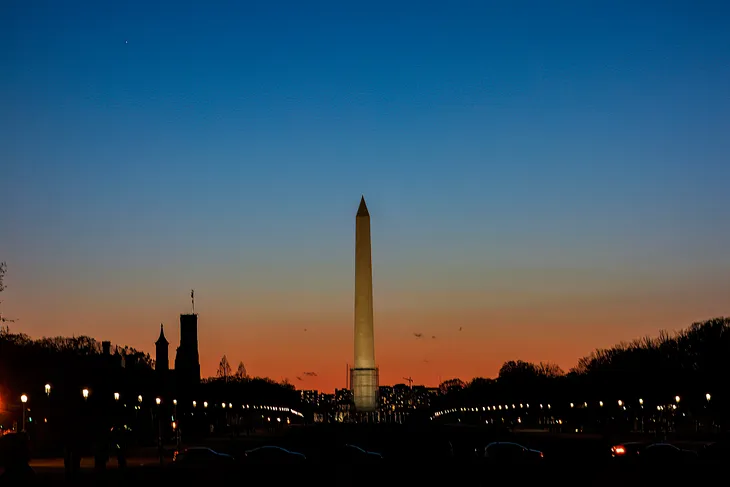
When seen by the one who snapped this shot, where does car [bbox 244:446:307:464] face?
facing to the right of the viewer

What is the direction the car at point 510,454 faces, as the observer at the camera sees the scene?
facing to the right of the viewer

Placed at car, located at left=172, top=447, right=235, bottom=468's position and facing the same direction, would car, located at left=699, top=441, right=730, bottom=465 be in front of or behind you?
in front

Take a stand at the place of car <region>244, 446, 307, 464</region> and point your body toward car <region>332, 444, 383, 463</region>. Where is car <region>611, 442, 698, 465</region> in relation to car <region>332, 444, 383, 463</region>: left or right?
right

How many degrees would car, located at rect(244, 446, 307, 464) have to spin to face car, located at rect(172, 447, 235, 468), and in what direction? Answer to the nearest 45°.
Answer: approximately 135° to its left

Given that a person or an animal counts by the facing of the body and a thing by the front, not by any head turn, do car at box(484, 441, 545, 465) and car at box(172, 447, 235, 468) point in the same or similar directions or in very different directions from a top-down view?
same or similar directions

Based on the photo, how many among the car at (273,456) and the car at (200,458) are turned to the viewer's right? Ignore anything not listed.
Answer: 2

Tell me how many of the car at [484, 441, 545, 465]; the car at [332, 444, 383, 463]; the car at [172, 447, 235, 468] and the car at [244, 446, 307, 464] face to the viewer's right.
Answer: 4

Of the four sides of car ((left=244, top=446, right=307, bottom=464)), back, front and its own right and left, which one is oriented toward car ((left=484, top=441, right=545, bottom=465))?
front

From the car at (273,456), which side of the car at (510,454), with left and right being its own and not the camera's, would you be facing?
back

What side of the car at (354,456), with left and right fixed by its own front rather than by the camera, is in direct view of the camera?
right

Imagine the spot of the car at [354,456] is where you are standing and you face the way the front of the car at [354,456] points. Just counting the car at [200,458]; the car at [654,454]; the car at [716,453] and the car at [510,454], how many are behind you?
1

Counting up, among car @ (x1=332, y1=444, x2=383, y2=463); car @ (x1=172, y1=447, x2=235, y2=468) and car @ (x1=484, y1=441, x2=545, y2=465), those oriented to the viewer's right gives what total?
3

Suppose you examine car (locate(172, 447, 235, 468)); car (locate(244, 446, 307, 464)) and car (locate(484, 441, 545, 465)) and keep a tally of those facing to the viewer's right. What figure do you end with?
3

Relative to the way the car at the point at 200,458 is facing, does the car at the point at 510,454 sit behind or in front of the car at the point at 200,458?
in front

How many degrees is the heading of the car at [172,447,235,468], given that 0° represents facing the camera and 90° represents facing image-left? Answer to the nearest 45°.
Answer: approximately 270°
